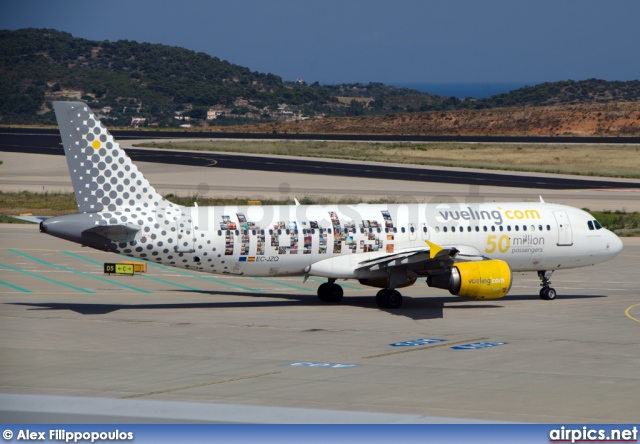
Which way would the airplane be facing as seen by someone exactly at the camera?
facing away from the viewer and to the right of the viewer
